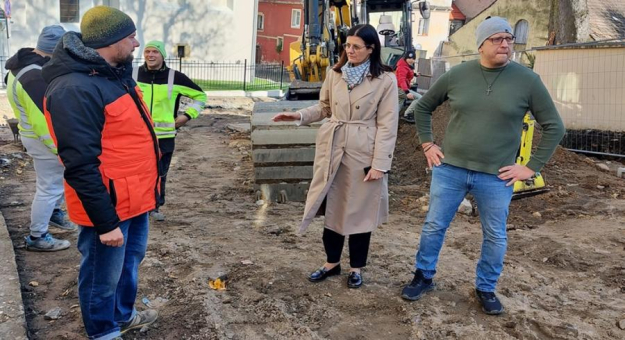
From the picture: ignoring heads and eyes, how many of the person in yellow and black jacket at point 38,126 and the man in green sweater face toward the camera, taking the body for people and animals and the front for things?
1

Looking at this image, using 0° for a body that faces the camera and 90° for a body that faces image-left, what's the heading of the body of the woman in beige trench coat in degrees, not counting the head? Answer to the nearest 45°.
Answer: approximately 45°

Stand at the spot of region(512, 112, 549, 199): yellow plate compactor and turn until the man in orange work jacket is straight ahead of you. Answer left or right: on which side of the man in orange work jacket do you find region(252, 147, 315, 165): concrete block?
right

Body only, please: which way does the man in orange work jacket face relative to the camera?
to the viewer's right

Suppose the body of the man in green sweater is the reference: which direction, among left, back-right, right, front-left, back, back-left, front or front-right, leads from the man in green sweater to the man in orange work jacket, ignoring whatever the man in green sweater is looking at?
front-right

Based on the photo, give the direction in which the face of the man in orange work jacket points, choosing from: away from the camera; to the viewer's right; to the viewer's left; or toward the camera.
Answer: to the viewer's right

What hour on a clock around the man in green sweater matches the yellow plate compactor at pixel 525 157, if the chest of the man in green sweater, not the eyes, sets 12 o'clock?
The yellow plate compactor is roughly at 6 o'clock from the man in green sweater.

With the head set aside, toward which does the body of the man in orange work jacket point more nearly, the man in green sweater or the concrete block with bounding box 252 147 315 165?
the man in green sweater

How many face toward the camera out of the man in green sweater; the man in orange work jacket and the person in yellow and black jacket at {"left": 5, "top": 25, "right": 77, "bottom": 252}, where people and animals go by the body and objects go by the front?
1

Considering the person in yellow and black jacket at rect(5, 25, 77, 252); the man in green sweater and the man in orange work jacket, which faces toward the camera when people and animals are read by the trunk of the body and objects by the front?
the man in green sweater

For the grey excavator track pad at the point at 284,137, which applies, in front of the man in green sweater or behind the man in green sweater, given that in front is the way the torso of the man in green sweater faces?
behind

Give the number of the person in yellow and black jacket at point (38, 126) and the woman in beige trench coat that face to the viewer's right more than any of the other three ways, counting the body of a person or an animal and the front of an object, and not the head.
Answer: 1

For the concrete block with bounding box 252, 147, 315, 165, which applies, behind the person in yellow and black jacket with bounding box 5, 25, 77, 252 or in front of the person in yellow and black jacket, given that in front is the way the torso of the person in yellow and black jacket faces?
in front
